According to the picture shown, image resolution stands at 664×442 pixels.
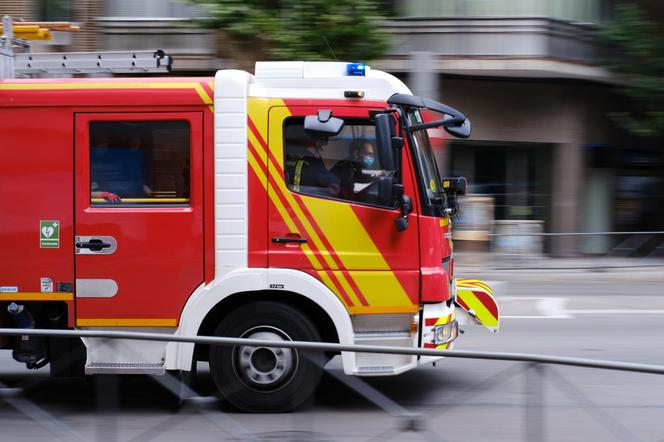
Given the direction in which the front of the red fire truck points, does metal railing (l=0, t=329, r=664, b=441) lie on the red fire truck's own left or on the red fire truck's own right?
on the red fire truck's own right

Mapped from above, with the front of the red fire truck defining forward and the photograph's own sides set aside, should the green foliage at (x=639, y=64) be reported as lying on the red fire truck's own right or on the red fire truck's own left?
on the red fire truck's own left

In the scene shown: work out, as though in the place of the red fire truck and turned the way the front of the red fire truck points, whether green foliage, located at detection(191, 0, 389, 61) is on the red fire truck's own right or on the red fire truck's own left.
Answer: on the red fire truck's own left

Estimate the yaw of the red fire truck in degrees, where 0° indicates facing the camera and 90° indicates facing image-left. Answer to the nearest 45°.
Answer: approximately 270°

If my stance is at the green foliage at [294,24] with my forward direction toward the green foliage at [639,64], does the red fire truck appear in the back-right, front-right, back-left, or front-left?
back-right
